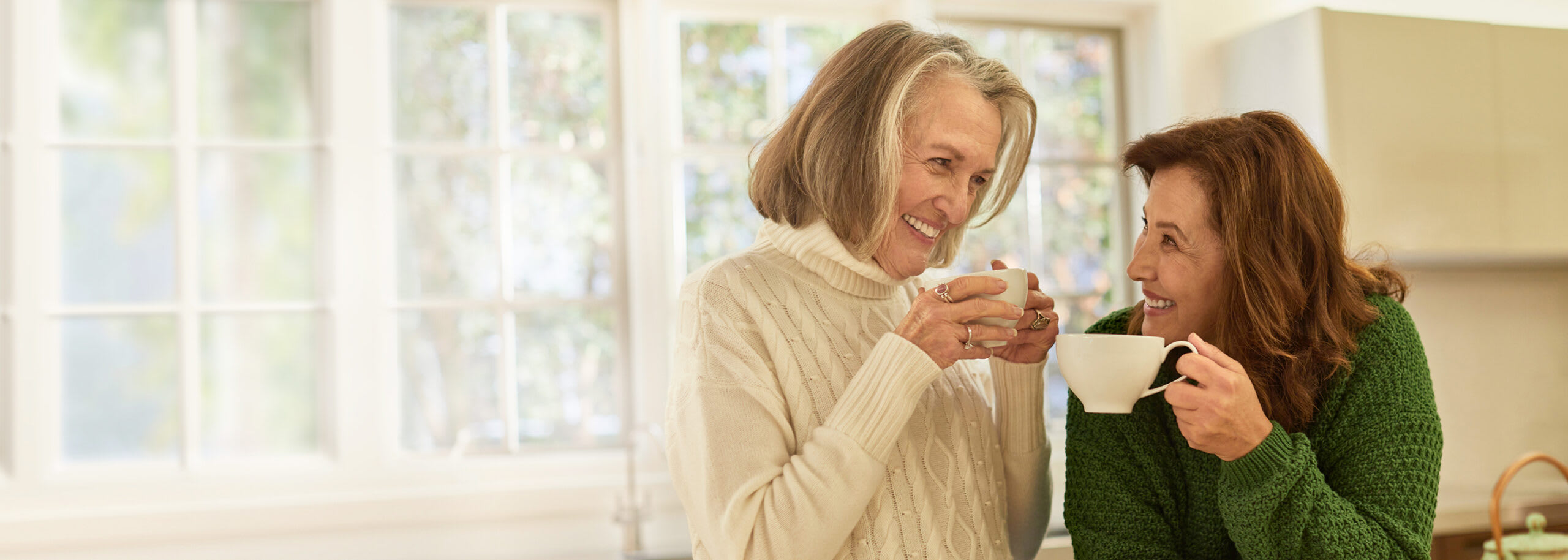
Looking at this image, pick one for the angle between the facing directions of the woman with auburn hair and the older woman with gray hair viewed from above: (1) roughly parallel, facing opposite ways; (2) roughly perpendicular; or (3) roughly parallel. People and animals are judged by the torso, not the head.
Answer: roughly perpendicular

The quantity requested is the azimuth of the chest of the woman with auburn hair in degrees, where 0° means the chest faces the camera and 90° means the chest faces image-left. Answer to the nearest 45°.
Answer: approximately 45°

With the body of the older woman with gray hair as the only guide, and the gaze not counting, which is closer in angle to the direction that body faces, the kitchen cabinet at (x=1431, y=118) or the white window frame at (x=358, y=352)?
the kitchen cabinet

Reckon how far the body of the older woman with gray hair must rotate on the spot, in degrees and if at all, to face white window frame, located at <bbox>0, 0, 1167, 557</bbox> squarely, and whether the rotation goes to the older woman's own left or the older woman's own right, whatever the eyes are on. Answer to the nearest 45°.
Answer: approximately 180°

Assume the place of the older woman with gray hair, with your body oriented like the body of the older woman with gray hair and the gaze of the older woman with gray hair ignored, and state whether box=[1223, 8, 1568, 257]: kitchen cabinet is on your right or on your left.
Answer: on your left

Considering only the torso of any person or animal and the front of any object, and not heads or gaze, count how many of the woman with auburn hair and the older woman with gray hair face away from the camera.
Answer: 0

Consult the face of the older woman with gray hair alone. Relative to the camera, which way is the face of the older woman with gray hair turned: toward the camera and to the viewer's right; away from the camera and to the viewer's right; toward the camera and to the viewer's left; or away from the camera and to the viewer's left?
toward the camera and to the viewer's right

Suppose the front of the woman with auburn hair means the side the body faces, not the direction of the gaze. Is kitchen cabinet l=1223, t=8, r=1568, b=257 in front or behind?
behind

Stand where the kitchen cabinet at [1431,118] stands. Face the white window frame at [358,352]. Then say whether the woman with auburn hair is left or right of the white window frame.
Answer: left
